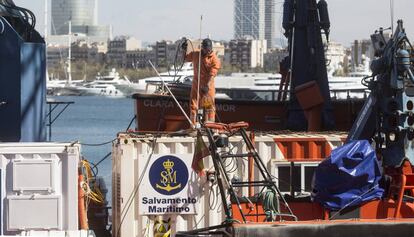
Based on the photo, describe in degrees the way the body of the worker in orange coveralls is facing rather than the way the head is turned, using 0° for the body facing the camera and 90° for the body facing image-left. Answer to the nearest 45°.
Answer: approximately 45°

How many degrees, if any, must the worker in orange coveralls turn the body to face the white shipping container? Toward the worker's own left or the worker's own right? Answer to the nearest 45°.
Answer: approximately 45° to the worker's own left

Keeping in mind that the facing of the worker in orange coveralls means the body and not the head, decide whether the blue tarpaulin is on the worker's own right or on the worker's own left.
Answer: on the worker's own left

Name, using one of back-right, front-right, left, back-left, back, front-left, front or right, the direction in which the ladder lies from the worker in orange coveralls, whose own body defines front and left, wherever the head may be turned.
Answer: front-left

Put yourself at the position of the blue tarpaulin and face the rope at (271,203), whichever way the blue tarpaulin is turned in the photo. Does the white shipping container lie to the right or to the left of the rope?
right

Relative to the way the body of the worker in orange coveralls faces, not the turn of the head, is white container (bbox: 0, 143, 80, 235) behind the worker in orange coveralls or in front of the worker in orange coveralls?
in front

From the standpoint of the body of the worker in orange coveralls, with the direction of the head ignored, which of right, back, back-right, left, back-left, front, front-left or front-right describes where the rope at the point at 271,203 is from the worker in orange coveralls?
front-left
